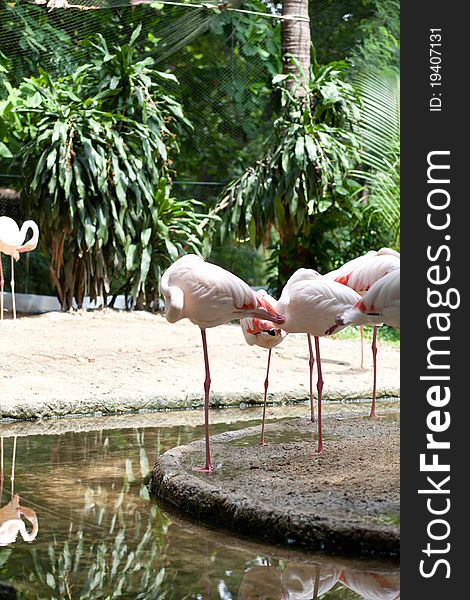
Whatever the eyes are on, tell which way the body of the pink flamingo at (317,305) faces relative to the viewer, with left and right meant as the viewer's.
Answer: facing to the left of the viewer

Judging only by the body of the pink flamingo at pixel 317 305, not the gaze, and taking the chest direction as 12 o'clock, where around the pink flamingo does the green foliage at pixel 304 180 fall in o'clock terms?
The green foliage is roughly at 3 o'clock from the pink flamingo.

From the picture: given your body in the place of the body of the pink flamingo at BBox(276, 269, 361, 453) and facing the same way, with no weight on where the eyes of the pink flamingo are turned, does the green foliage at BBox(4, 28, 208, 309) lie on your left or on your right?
on your right

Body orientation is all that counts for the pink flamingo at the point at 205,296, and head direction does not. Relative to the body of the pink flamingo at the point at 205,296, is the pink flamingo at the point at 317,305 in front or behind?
behind

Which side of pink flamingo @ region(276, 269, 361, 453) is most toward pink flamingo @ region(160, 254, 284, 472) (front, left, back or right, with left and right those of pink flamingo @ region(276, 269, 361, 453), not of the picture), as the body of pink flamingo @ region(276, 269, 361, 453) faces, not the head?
front

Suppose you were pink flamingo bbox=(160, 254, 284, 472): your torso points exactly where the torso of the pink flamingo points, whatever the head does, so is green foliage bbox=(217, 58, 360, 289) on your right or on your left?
on your right

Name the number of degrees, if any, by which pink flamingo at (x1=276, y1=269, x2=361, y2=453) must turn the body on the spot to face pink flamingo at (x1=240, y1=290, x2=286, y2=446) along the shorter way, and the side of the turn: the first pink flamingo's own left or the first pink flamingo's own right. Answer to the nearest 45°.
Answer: approximately 45° to the first pink flamingo's own right

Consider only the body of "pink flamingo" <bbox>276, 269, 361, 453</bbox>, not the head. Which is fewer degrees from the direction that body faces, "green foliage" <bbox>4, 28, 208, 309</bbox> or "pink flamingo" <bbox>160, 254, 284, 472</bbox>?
the pink flamingo

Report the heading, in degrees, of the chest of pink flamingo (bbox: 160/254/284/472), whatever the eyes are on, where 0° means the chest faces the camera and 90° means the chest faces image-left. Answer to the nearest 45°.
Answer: approximately 90°

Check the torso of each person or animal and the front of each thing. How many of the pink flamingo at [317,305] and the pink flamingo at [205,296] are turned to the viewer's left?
2
